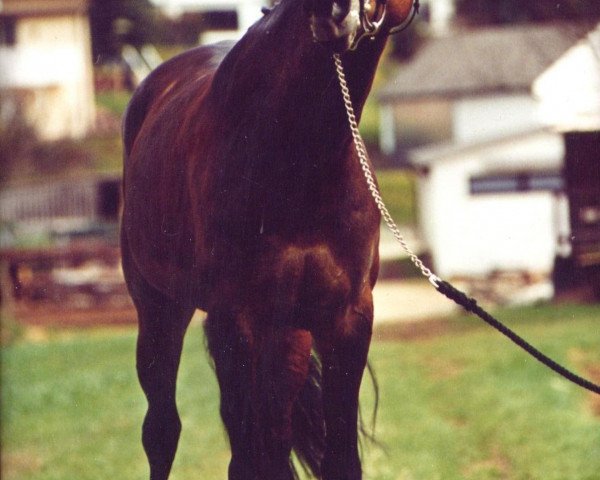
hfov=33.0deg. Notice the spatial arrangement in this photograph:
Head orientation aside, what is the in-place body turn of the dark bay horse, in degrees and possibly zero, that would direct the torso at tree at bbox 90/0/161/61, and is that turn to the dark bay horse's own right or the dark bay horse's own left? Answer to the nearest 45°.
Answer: approximately 135° to the dark bay horse's own left

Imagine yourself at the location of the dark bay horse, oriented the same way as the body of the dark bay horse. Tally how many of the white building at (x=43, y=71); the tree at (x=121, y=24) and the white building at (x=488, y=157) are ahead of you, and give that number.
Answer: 0

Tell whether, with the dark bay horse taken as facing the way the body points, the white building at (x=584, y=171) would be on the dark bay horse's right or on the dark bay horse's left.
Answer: on the dark bay horse's left

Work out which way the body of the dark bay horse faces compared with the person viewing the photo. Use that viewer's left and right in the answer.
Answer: facing the viewer and to the right of the viewer

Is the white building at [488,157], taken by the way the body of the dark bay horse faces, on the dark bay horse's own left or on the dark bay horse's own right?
on the dark bay horse's own left

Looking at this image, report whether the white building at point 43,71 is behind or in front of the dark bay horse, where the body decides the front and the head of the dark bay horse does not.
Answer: behind

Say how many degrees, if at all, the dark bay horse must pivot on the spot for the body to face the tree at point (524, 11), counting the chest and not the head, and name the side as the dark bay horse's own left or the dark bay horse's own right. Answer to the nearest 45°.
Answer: approximately 135° to the dark bay horse's own left

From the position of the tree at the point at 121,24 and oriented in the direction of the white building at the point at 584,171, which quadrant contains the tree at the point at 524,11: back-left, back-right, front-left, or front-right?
front-left
